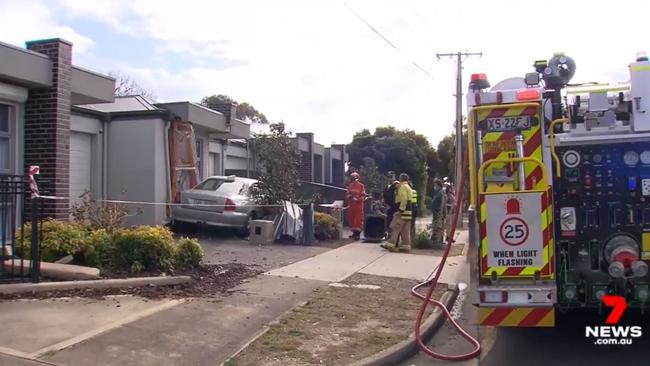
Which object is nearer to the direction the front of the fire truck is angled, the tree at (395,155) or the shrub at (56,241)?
the tree

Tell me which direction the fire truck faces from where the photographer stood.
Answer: facing away from the viewer

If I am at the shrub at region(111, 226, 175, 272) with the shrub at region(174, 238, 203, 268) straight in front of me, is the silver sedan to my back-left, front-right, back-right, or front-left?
front-left

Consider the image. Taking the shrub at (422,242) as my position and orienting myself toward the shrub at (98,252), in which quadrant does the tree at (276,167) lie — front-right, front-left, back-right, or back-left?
front-right

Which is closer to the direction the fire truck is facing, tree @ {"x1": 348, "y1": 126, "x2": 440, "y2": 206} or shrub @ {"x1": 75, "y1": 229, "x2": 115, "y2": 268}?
the tree

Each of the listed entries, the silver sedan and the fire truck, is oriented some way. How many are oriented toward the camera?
0

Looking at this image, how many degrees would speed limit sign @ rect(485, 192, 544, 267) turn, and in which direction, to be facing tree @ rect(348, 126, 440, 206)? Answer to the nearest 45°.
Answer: approximately 180°

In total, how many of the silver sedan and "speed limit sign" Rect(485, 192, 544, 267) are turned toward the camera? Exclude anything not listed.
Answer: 1

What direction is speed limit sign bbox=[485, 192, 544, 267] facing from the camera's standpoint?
toward the camera

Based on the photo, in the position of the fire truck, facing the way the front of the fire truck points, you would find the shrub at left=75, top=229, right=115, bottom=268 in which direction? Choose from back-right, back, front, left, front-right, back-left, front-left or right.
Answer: left

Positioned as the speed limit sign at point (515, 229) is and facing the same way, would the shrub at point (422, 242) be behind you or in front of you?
behind
